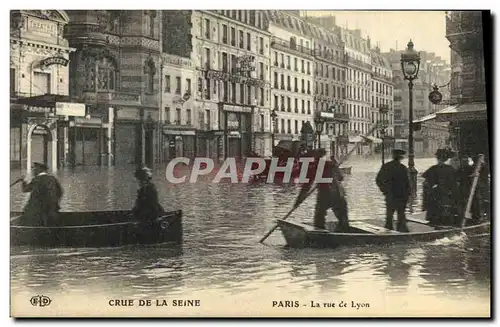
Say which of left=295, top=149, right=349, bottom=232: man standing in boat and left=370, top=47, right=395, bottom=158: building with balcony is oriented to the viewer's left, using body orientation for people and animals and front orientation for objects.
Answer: the man standing in boat

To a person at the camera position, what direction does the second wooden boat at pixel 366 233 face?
facing to the left of the viewer

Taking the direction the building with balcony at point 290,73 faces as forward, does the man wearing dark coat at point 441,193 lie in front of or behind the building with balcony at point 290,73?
in front

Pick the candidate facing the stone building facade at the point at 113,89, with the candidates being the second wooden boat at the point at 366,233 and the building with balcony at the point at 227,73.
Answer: the second wooden boat

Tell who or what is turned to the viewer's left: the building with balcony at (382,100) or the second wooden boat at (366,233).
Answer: the second wooden boat

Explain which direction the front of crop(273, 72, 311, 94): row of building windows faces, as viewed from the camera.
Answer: facing the viewer and to the right of the viewer

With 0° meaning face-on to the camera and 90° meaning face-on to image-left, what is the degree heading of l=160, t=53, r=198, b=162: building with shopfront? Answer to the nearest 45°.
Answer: approximately 315°

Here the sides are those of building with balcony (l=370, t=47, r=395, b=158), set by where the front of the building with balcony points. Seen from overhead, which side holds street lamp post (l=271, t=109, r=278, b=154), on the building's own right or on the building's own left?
on the building's own right

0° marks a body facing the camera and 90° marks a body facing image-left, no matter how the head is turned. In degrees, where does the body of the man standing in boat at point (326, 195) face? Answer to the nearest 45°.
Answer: approximately 90°

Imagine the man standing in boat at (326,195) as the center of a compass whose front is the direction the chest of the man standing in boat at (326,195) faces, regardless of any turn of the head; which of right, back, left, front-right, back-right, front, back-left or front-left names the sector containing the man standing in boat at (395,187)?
back

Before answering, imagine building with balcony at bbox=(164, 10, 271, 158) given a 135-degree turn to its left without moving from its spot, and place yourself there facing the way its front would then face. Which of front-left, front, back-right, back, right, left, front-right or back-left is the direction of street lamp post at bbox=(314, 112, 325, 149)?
right
